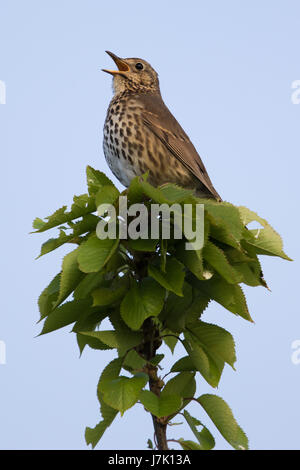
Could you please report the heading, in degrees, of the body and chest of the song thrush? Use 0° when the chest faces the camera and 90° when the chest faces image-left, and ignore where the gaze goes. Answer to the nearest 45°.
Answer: approximately 90°
